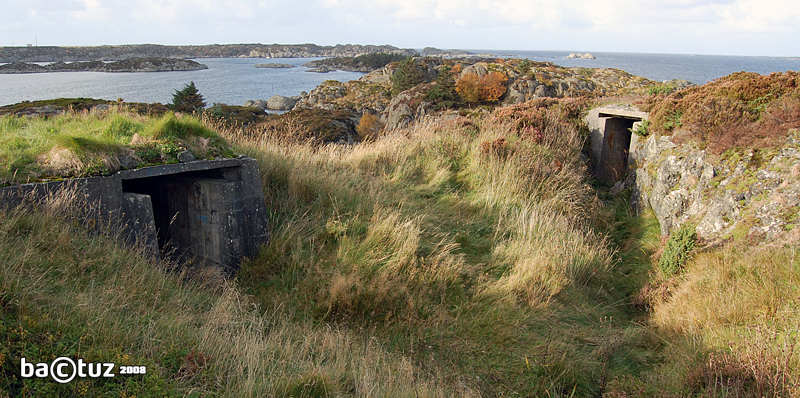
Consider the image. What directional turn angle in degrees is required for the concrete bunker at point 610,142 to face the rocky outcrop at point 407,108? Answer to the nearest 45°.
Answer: approximately 135° to its right

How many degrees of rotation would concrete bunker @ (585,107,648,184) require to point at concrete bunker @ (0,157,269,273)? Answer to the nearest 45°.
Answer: approximately 45° to its right

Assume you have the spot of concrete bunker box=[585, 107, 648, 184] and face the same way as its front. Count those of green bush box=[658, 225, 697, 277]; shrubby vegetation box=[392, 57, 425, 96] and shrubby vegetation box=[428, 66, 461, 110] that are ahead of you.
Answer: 1

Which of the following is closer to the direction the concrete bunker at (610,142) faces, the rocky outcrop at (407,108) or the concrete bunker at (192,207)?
the concrete bunker

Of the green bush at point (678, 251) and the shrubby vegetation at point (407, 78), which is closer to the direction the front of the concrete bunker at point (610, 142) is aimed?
the green bush

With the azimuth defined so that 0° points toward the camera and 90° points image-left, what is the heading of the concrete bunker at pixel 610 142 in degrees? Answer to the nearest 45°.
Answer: approximately 0°

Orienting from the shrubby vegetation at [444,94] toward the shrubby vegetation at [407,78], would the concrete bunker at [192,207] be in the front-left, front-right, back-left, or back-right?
back-left

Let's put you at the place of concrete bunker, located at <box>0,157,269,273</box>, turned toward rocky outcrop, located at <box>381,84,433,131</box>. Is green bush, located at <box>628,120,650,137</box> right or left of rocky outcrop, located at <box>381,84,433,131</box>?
right

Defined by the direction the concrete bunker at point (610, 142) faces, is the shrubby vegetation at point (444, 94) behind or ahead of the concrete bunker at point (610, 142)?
behind

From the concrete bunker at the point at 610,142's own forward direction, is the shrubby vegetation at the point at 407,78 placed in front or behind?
behind

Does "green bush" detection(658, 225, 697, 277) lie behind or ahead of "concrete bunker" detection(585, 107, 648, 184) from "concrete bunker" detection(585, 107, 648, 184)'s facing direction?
ahead

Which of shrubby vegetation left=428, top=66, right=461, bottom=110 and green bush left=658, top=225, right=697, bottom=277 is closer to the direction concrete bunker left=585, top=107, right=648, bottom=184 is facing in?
the green bush
